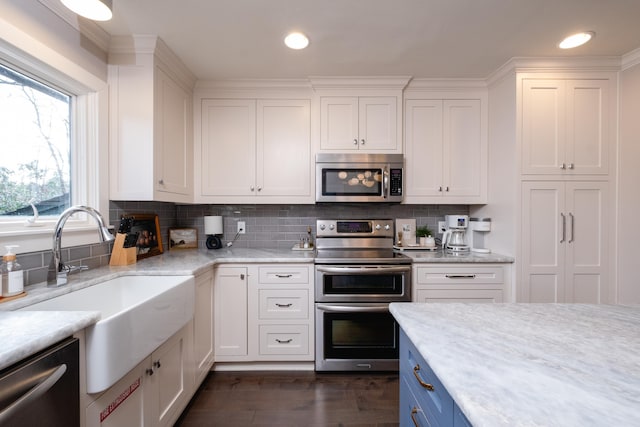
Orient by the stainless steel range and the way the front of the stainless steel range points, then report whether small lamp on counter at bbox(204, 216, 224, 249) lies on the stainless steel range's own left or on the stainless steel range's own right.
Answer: on the stainless steel range's own right

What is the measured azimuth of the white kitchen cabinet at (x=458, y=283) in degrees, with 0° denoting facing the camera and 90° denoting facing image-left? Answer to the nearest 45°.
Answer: approximately 0°

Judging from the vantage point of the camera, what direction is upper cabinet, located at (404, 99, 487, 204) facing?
facing the viewer

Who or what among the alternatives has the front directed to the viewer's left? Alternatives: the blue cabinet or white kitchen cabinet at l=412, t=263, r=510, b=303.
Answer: the blue cabinet

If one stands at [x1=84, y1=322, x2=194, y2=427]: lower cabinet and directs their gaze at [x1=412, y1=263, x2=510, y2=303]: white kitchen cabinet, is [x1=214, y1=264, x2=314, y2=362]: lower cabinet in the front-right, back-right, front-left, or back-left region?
front-left

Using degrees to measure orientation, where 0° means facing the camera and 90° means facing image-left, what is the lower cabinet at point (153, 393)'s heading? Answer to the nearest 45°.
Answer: approximately 315°

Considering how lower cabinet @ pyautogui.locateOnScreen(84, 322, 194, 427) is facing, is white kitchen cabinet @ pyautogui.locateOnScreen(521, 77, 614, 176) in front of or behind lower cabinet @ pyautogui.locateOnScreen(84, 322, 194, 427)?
in front

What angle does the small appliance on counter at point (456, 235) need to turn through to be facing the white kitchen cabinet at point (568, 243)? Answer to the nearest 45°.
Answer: approximately 90° to its left

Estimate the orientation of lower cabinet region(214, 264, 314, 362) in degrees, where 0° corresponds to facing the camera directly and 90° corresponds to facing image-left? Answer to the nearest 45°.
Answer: approximately 0°

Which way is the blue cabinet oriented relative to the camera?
to the viewer's left

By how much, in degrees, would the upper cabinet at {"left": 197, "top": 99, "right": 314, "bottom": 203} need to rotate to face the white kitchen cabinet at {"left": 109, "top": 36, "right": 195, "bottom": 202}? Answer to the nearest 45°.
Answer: approximately 45° to its right

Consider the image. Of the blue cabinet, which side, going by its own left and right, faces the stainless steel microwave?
right

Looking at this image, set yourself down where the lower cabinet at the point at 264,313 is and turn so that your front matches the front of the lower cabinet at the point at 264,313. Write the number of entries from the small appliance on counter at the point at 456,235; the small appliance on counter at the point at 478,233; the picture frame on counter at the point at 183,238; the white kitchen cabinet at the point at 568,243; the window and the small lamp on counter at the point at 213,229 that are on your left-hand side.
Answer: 3

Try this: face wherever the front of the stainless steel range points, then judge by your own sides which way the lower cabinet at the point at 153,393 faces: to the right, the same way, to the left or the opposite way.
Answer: to the left
